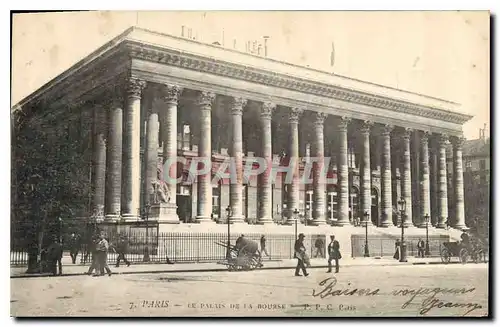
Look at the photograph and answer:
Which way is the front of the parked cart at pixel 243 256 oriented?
to the viewer's left

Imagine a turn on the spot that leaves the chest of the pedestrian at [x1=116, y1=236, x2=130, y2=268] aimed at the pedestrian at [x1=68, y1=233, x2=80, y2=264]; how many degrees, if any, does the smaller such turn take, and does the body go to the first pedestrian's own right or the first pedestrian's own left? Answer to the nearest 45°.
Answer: approximately 135° to the first pedestrian's own right

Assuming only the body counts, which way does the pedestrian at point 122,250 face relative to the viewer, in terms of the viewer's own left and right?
facing to the right of the viewer

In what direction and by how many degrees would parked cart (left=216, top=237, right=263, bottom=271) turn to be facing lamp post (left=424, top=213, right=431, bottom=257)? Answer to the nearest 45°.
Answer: approximately 135° to its right
